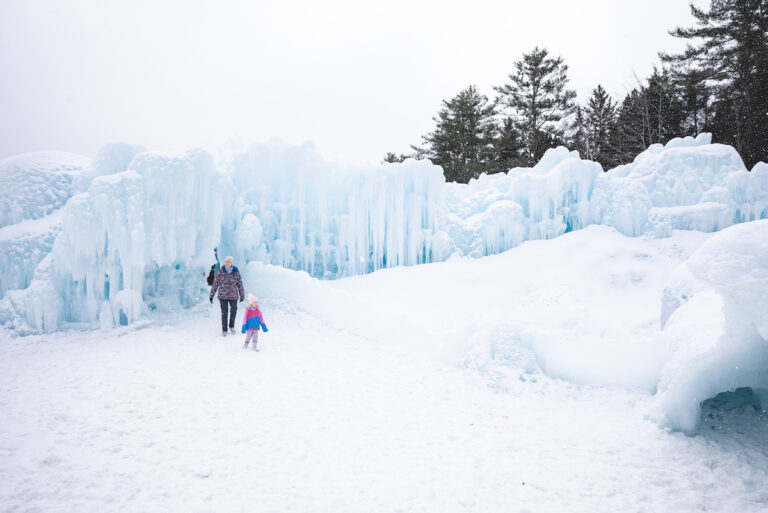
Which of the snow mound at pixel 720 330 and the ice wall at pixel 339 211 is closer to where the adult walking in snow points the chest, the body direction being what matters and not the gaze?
the snow mound

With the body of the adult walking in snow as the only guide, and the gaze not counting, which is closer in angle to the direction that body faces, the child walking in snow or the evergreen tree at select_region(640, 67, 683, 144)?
the child walking in snow

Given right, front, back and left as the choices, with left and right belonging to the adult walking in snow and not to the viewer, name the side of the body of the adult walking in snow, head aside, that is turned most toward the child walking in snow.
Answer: front

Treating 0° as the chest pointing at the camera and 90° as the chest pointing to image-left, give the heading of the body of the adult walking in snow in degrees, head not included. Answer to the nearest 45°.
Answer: approximately 0°

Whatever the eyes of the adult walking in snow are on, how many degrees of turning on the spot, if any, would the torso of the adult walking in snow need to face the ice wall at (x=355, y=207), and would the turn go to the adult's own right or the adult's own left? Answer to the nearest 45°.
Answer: approximately 135° to the adult's own left

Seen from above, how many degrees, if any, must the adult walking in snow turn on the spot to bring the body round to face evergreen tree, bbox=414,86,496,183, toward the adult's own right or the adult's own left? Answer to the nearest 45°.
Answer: approximately 135° to the adult's own left

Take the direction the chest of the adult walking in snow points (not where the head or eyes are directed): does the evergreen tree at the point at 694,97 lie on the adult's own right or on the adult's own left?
on the adult's own left

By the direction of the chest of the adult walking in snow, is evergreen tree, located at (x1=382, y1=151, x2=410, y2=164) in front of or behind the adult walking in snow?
behind

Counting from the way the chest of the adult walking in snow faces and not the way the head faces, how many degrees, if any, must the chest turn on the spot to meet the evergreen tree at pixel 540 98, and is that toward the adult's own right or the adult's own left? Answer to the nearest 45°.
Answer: approximately 135° to the adult's own left
